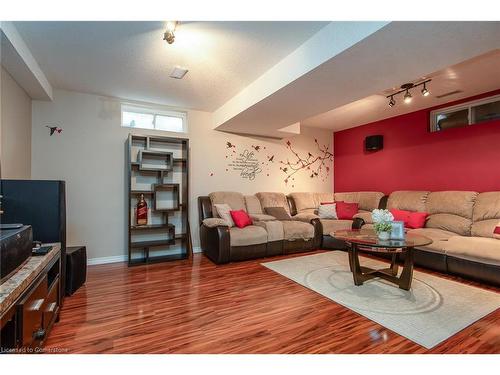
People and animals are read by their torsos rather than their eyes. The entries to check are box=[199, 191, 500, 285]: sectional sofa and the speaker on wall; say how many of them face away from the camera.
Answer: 0

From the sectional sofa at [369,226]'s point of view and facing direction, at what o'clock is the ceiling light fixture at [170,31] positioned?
The ceiling light fixture is roughly at 1 o'clock from the sectional sofa.

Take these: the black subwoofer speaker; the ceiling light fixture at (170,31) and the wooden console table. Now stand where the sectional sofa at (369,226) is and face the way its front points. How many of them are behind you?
0

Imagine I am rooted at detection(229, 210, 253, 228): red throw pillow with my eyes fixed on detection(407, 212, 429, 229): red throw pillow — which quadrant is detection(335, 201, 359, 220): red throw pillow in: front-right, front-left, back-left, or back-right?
front-left

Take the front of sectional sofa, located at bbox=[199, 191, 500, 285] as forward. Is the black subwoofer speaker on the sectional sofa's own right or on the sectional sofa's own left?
on the sectional sofa's own right

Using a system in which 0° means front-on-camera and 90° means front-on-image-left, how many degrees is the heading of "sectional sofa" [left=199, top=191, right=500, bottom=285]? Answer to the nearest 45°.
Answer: approximately 0°

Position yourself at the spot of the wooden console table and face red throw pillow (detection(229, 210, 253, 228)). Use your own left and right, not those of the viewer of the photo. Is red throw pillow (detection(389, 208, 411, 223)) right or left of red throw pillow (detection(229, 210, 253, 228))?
right
